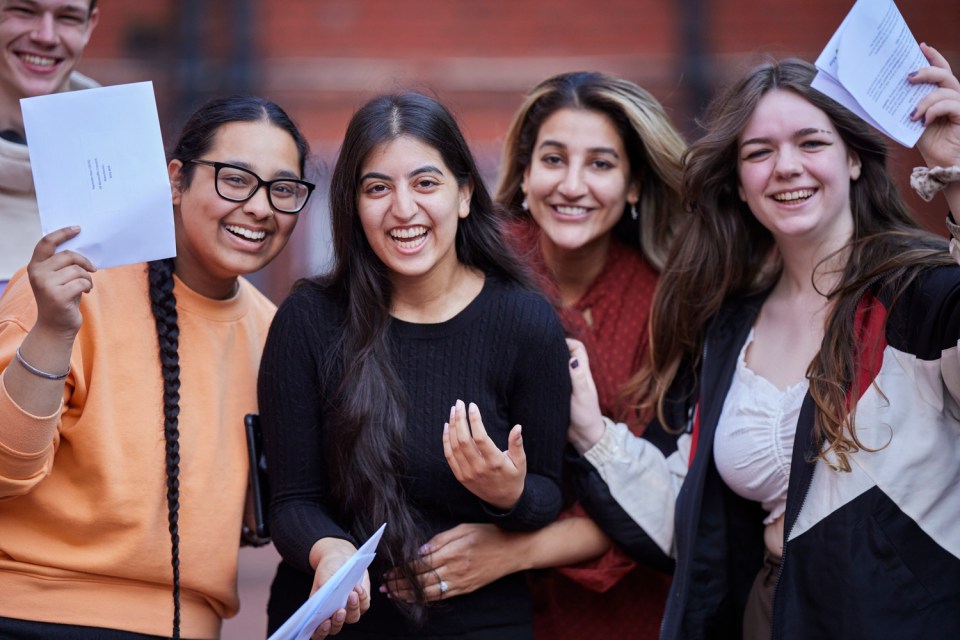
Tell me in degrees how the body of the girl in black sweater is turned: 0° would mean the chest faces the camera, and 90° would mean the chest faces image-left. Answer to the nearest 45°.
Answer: approximately 0°
